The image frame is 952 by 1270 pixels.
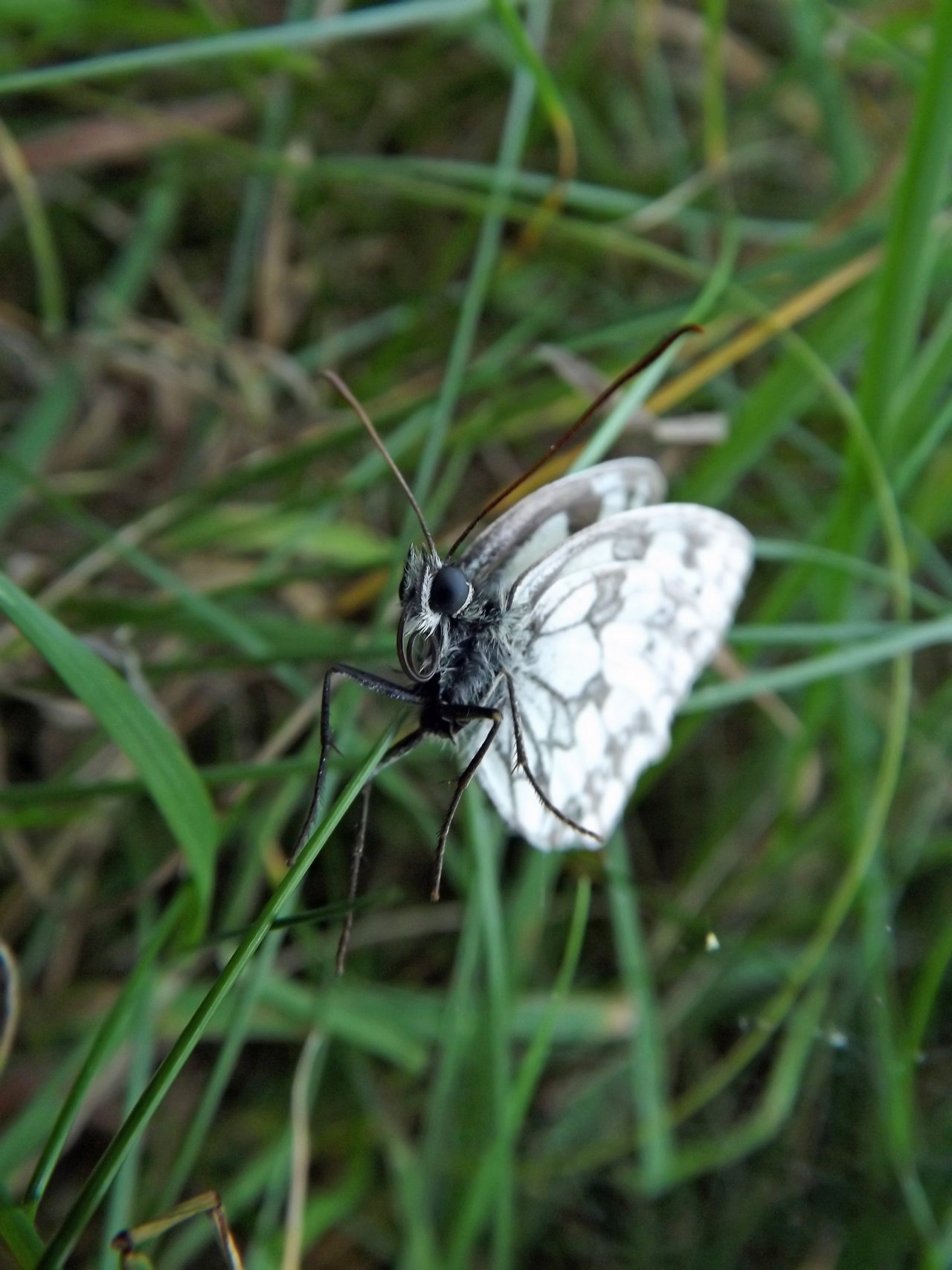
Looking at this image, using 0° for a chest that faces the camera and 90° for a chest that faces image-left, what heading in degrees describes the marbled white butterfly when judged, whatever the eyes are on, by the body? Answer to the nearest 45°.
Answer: approximately 45°

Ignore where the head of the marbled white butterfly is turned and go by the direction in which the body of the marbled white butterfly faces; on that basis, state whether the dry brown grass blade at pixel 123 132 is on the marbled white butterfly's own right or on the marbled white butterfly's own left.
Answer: on the marbled white butterfly's own right
